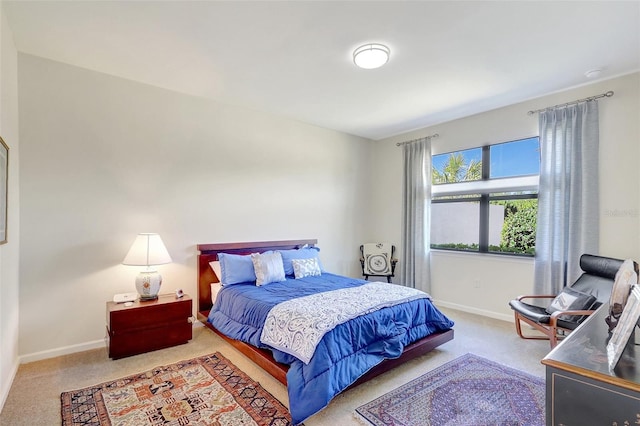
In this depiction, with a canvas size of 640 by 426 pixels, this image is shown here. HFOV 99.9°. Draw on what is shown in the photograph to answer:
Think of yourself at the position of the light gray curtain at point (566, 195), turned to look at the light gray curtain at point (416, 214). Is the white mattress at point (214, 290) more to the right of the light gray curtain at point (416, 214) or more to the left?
left

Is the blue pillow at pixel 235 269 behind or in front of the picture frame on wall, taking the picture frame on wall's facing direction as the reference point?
in front

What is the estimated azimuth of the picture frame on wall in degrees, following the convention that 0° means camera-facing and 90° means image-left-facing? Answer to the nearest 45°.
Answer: approximately 270°

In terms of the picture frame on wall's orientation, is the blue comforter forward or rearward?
forward

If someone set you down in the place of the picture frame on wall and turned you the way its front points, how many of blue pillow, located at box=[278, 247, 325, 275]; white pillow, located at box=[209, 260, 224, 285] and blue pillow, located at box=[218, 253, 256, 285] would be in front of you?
3

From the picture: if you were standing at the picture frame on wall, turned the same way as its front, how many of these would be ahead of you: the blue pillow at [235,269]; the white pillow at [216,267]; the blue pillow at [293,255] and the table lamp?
4

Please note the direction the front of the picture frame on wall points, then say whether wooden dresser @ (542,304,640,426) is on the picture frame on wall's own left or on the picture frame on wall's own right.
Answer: on the picture frame on wall's own right

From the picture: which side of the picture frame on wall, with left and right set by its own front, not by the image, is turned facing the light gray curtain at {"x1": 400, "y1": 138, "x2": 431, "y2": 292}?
front

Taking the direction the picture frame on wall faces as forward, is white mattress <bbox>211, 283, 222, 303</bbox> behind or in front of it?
in front

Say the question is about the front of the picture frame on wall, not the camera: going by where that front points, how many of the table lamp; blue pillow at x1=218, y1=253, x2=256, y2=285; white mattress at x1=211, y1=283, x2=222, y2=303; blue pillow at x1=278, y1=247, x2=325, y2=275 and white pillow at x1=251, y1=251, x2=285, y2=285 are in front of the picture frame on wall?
5
